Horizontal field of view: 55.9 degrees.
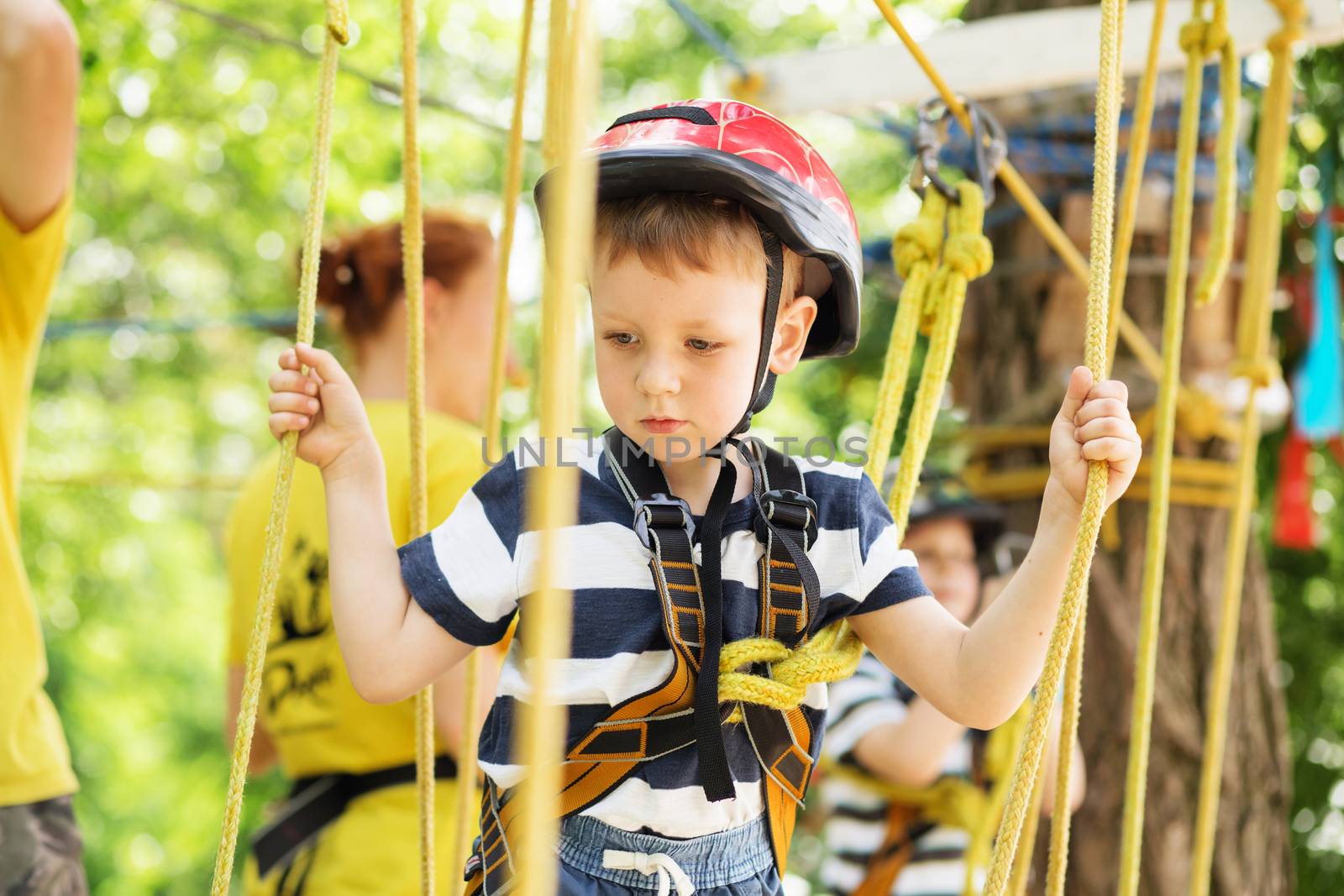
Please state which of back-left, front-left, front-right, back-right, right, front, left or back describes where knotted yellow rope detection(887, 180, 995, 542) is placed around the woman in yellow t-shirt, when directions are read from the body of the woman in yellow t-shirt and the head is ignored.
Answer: right

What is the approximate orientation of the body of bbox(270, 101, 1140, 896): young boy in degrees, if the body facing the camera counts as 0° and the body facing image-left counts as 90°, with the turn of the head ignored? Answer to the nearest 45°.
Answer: approximately 0°

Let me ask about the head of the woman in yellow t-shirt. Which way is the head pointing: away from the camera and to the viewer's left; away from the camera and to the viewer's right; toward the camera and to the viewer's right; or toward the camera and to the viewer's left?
away from the camera and to the viewer's right

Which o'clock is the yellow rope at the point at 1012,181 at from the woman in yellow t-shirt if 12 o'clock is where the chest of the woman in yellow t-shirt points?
The yellow rope is roughly at 2 o'clock from the woman in yellow t-shirt.

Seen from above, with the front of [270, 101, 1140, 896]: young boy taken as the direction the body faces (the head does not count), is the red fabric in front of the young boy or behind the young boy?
behind

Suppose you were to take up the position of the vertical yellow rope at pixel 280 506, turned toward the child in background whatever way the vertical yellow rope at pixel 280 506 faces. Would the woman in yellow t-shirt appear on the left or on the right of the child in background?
left

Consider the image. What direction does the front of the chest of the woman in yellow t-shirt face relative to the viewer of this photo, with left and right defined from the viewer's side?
facing away from the viewer and to the right of the viewer

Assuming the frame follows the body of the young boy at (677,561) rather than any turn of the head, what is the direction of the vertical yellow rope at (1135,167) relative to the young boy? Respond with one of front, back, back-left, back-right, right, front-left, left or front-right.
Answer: back-left

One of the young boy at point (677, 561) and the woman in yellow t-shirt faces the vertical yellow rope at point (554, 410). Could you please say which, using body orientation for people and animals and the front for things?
the young boy

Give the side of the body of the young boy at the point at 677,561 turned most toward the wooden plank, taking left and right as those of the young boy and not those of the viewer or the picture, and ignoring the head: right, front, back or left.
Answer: back

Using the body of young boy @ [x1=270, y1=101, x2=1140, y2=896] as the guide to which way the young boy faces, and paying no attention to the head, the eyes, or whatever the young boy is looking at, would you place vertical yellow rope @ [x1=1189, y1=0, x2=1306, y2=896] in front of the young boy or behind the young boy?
behind

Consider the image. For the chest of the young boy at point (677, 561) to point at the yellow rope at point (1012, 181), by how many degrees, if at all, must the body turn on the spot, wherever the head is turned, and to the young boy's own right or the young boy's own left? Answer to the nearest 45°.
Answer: approximately 135° to the young boy's own left
